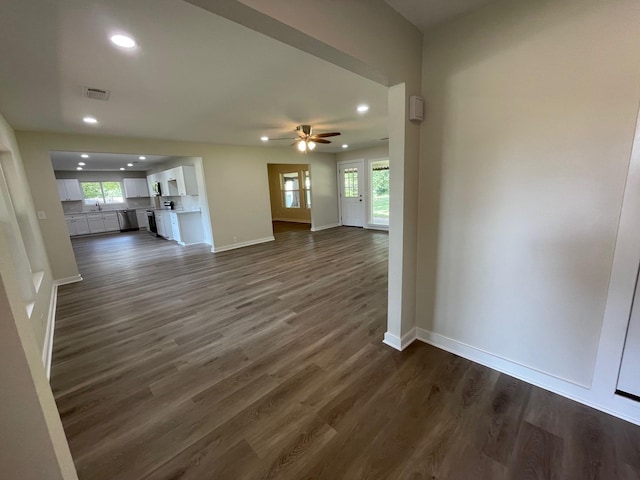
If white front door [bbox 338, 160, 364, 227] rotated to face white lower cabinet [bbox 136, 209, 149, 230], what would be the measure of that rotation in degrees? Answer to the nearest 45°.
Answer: approximately 45° to its right

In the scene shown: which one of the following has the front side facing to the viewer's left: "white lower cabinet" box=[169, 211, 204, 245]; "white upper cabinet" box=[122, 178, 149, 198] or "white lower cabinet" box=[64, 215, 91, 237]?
"white lower cabinet" box=[169, 211, 204, 245]

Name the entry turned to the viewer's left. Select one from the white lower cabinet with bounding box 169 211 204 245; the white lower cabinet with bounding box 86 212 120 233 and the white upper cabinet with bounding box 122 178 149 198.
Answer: the white lower cabinet with bounding box 169 211 204 245

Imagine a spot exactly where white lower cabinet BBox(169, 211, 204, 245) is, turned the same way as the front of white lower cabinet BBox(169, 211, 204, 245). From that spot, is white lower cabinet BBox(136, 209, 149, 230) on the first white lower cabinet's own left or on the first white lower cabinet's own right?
on the first white lower cabinet's own right

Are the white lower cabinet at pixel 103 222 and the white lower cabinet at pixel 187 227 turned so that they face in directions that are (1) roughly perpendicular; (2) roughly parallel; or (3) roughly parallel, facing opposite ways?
roughly perpendicular

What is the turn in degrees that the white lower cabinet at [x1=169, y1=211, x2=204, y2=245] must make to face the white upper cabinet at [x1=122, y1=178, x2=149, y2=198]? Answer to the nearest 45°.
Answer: approximately 90° to its right

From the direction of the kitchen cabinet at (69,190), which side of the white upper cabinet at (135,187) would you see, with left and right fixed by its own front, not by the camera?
right

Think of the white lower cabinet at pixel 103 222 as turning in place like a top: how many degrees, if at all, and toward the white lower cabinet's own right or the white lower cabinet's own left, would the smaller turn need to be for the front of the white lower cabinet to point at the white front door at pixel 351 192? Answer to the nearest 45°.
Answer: approximately 45° to the white lower cabinet's own left

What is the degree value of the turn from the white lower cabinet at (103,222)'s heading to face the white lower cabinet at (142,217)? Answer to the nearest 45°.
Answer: approximately 90° to its left

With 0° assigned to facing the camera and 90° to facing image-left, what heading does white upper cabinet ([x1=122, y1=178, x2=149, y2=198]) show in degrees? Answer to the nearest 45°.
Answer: approximately 0°

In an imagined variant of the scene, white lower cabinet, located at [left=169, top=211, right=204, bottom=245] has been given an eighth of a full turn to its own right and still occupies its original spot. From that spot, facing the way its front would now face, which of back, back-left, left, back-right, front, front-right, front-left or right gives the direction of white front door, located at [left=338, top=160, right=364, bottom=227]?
back-right

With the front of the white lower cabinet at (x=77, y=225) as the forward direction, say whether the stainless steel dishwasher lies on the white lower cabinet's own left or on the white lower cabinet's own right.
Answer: on the white lower cabinet's own left

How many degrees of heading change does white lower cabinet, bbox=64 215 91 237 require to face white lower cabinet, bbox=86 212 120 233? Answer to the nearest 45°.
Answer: approximately 90° to its left

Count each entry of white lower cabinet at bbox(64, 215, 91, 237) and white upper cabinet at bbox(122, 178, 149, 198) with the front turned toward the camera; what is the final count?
2
